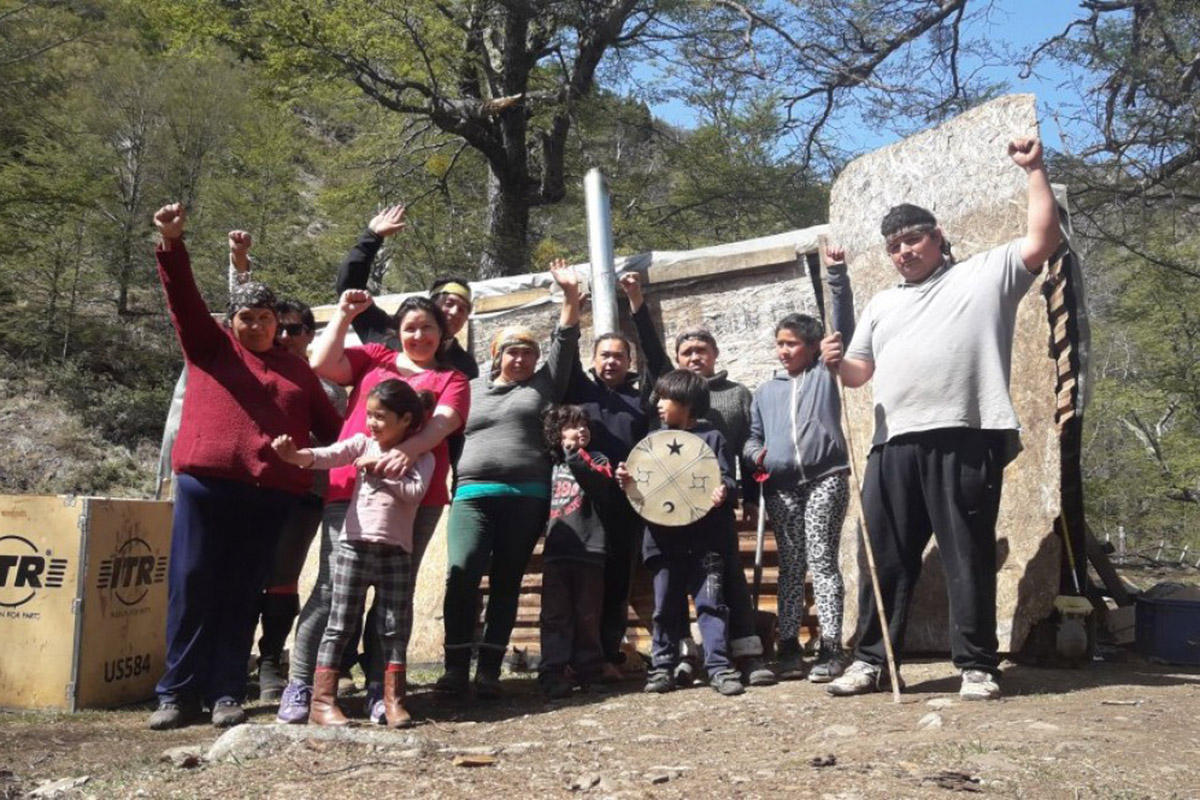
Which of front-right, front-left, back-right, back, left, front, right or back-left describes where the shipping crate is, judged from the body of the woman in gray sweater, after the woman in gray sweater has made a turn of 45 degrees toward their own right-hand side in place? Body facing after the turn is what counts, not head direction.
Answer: front-right

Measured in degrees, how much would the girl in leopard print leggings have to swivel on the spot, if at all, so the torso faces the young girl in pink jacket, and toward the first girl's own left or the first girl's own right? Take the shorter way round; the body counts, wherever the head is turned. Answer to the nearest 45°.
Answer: approximately 45° to the first girl's own right

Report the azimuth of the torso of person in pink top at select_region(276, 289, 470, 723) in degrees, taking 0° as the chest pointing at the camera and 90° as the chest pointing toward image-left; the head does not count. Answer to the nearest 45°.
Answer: approximately 0°

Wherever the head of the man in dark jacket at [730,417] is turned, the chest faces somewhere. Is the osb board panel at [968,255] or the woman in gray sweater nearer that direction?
the woman in gray sweater

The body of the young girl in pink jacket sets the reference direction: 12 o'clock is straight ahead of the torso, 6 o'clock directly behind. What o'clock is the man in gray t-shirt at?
The man in gray t-shirt is roughly at 8 o'clock from the young girl in pink jacket.

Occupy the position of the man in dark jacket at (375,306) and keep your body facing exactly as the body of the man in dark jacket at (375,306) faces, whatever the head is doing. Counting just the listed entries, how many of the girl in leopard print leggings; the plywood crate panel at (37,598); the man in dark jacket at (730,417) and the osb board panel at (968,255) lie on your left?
3

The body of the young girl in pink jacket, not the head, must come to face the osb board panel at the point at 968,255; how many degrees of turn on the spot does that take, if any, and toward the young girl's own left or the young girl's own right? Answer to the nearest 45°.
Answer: approximately 135° to the young girl's own left

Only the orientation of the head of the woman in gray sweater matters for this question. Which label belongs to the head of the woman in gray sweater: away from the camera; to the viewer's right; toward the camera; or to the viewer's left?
toward the camera

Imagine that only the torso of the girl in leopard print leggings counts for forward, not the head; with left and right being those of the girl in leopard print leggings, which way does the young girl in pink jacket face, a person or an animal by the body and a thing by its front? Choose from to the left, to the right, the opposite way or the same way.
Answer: the same way

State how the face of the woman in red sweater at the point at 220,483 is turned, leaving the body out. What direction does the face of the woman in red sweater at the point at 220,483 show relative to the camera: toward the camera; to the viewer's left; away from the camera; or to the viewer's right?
toward the camera

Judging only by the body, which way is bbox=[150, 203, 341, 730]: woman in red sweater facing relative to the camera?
toward the camera

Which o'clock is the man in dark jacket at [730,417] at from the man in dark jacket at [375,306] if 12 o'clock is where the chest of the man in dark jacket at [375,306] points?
the man in dark jacket at [730,417] is roughly at 9 o'clock from the man in dark jacket at [375,306].

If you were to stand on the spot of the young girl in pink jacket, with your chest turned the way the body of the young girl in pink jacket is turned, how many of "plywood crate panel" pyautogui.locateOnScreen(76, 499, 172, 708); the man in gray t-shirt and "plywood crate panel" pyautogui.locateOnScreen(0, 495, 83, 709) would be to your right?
2

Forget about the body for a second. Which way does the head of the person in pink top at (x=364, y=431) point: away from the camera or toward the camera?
toward the camera

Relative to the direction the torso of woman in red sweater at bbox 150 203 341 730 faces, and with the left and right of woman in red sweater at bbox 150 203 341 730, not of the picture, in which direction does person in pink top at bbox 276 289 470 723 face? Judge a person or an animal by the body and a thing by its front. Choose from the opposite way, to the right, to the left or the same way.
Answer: the same way

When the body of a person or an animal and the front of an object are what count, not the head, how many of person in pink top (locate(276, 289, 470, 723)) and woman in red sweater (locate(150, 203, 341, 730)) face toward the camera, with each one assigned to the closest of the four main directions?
2

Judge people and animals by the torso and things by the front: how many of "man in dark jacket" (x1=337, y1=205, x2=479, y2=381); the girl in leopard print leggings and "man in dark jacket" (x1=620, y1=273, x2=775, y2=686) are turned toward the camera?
3

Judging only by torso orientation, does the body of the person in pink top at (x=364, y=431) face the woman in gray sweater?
no

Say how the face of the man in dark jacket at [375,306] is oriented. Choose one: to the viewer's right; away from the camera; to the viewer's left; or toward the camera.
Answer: toward the camera

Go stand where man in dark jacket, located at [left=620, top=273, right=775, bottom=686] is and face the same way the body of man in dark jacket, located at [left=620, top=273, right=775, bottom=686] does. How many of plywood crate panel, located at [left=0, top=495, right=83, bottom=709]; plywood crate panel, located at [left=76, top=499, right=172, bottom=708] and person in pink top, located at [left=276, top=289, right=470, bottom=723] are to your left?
0

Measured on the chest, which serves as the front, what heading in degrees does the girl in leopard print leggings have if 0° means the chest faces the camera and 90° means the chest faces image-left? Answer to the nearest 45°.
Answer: approximately 0°
